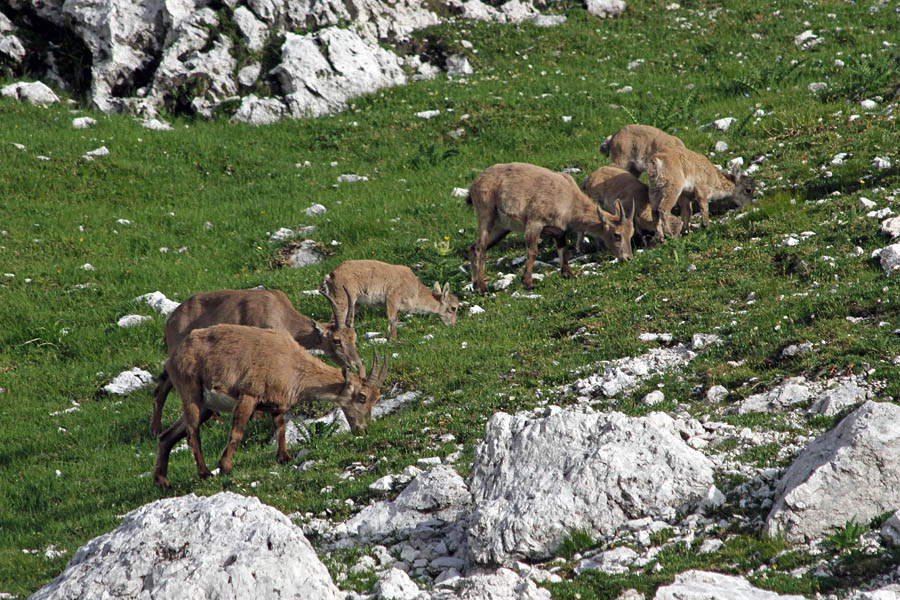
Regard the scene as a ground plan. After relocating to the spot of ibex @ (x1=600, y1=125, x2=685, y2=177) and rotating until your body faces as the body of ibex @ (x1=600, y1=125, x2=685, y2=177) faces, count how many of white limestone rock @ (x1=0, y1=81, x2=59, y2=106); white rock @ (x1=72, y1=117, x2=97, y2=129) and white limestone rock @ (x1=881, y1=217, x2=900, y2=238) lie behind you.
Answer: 2

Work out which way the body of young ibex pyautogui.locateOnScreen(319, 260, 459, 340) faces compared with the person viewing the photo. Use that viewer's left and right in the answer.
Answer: facing to the right of the viewer

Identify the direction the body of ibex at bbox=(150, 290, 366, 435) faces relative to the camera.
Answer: to the viewer's right

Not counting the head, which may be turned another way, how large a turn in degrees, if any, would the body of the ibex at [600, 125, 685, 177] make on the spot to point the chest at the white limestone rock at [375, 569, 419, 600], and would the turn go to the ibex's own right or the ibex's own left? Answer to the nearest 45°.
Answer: approximately 90° to the ibex's own right

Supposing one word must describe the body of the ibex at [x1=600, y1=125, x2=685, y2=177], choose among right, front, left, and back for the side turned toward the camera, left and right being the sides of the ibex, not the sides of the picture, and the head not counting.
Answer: right

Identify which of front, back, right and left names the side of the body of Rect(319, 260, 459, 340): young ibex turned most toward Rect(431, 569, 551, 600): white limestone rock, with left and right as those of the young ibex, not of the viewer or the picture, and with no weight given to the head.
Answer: right

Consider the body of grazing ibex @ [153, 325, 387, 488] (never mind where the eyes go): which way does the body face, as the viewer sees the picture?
to the viewer's right

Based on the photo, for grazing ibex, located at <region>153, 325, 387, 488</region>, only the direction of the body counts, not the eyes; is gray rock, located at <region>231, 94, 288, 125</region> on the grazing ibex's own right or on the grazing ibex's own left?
on the grazing ibex's own left
